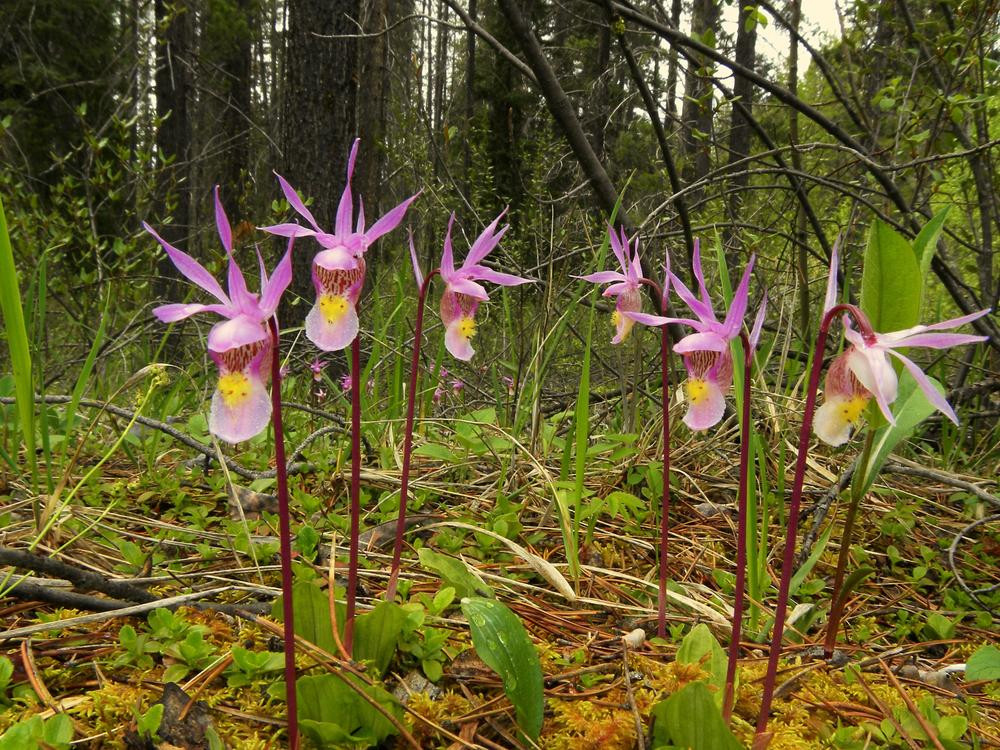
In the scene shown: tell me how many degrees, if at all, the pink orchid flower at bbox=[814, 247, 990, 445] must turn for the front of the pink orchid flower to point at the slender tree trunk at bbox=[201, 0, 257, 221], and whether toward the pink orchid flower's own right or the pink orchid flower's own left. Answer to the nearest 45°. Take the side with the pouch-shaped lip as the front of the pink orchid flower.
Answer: approximately 90° to the pink orchid flower's own right

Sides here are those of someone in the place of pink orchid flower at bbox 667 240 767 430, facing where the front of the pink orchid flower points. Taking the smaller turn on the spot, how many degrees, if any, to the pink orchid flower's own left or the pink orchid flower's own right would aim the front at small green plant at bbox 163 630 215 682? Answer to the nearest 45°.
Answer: approximately 45° to the pink orchid flower's own right

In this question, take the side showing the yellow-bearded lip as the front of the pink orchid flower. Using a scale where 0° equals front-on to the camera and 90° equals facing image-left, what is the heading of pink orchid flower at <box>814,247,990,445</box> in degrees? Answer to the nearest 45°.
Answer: approximately 45°

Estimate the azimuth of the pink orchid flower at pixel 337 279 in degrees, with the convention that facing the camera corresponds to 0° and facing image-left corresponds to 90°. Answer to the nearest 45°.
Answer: approximately 0°

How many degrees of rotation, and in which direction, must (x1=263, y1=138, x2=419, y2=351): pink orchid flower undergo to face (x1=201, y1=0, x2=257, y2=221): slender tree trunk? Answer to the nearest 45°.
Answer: approximately 180°
